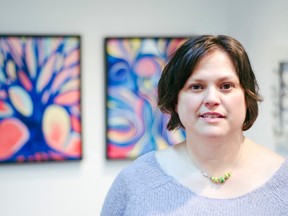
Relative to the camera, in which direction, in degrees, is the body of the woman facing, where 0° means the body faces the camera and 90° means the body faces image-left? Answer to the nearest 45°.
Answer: approximately 0°

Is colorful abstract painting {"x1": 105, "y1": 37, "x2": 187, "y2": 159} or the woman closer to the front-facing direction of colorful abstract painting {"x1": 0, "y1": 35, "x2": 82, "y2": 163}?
the woman

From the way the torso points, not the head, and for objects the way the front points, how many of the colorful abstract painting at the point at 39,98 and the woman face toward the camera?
2

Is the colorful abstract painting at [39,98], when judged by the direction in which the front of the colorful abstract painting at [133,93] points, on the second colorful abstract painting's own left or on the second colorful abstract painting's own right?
on the second colorful abstract painting's own right

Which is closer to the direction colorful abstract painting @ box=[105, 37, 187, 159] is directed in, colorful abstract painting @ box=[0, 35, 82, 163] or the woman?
the woman

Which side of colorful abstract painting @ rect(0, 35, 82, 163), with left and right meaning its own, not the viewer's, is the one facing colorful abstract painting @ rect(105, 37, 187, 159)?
left

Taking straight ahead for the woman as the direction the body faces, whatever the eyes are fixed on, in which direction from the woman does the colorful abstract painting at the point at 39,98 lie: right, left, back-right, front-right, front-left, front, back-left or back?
back-right

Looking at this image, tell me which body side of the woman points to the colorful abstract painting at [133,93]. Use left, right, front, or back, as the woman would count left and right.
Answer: back

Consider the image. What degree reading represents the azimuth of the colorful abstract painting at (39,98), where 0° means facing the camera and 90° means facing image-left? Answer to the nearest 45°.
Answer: approximately 0°
